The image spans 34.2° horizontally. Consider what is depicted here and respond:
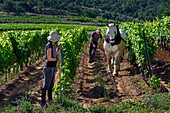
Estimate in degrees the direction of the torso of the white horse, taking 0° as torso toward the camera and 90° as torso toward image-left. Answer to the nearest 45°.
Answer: approximately 0°
